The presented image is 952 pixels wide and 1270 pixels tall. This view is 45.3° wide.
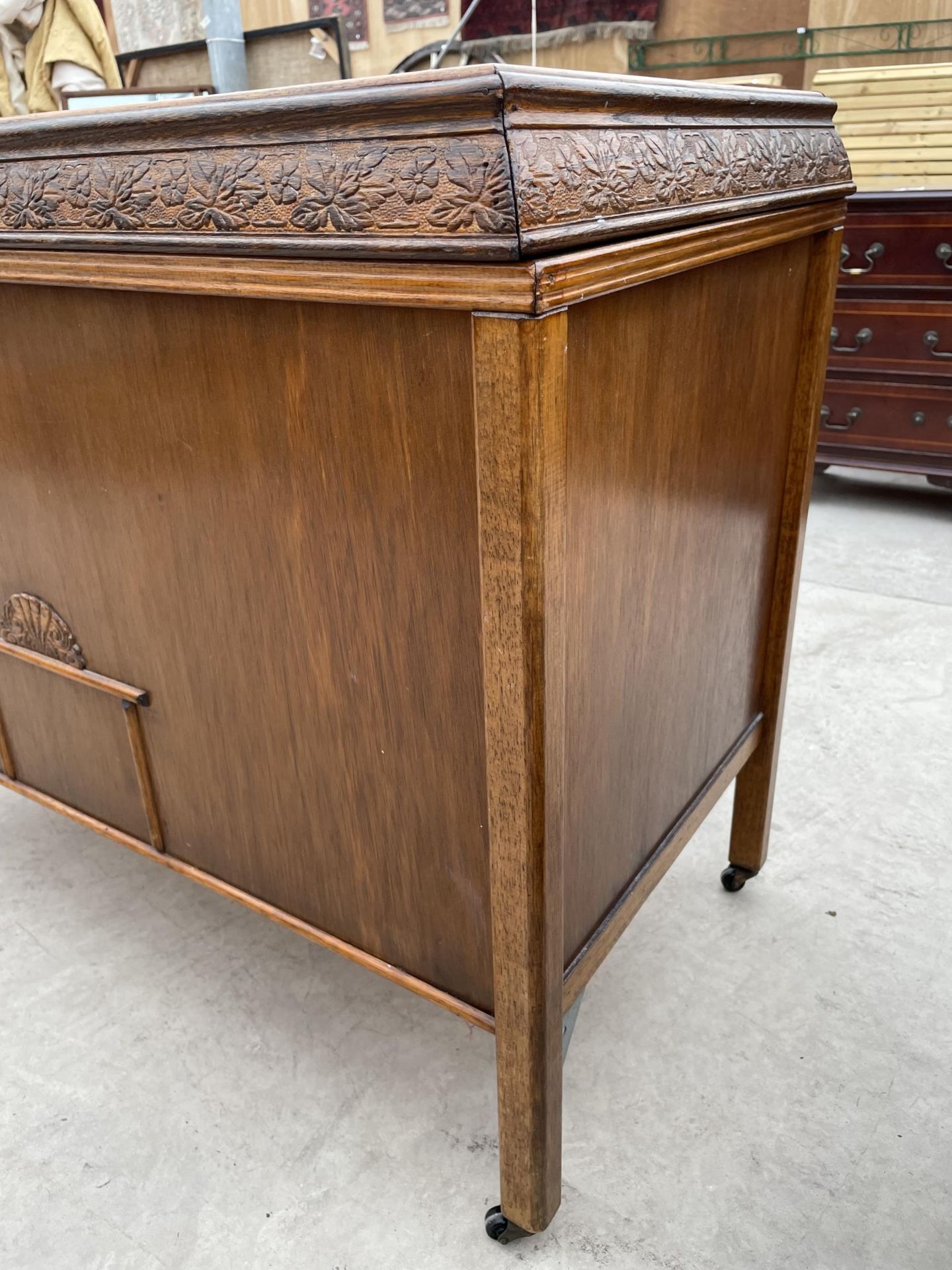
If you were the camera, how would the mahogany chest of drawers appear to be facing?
facing the viewer and to the left of the viewer

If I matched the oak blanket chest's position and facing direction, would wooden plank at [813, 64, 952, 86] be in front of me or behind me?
behind

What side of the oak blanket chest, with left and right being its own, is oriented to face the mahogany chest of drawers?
back

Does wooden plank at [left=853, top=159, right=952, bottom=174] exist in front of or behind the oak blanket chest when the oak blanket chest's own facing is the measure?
behind

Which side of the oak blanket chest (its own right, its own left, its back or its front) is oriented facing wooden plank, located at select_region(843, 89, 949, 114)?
back

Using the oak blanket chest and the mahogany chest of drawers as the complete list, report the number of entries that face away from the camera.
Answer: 0

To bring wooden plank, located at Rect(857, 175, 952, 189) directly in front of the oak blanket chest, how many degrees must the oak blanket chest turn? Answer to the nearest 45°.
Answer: approximately 180°

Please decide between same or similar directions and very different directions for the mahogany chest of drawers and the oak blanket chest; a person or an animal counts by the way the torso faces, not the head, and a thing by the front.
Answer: same or similar directions

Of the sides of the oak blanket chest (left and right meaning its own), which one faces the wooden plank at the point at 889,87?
back

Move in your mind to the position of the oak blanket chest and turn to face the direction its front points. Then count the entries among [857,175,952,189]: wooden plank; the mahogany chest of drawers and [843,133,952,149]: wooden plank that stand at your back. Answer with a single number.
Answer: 3

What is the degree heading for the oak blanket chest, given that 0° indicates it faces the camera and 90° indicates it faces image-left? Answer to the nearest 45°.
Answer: approximately 45°
